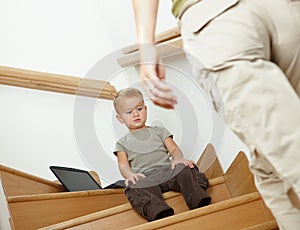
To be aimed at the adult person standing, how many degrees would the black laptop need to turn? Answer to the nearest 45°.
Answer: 0° — it already faces them

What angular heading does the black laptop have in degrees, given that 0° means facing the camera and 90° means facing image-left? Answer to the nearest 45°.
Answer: approximately 0°
